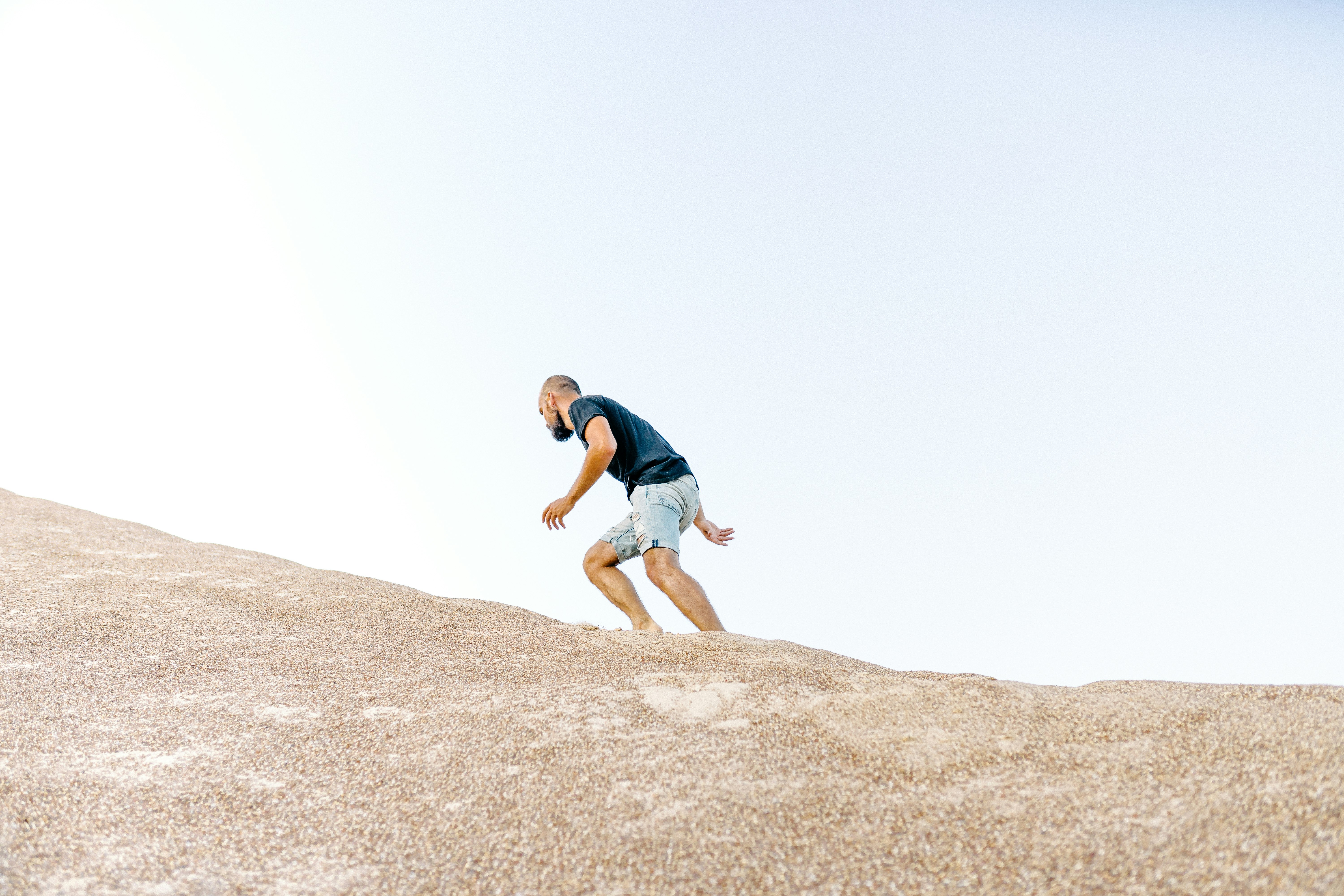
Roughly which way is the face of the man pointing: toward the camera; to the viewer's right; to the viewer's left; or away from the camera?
to the viewer's left

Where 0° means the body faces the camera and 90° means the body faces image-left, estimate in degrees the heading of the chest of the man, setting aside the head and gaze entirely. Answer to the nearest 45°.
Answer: approximately 90°
